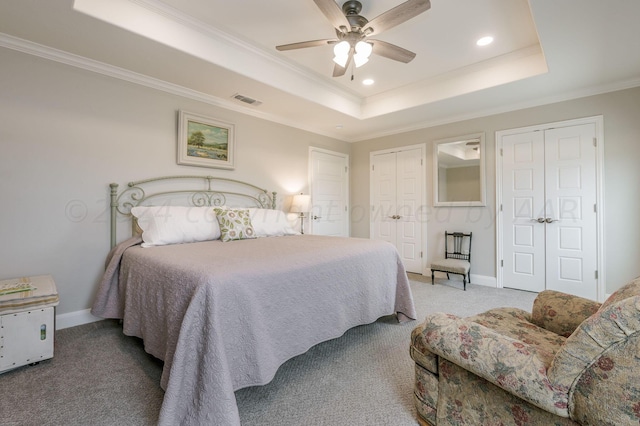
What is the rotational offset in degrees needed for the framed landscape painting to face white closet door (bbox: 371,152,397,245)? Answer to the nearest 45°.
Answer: approximately 45° to its left

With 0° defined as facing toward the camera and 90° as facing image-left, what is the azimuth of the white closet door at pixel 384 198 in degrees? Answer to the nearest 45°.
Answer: approximately 45°

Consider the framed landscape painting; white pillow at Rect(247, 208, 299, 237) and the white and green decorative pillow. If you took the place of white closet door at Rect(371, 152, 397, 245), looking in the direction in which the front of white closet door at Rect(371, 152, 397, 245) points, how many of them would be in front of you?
3

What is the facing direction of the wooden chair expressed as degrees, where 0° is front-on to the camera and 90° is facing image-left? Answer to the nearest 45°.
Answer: approximately 45°

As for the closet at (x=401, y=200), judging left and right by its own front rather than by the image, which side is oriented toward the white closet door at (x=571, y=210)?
left

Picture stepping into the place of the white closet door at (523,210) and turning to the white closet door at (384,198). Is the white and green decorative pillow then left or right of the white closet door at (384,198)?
left

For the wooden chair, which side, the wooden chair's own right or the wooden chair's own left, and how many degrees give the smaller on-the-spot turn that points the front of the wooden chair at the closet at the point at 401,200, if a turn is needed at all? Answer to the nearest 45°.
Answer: approximately 90° to the wooden chair's own right

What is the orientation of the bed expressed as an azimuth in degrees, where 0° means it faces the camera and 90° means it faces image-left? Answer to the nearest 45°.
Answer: approximately 315°
